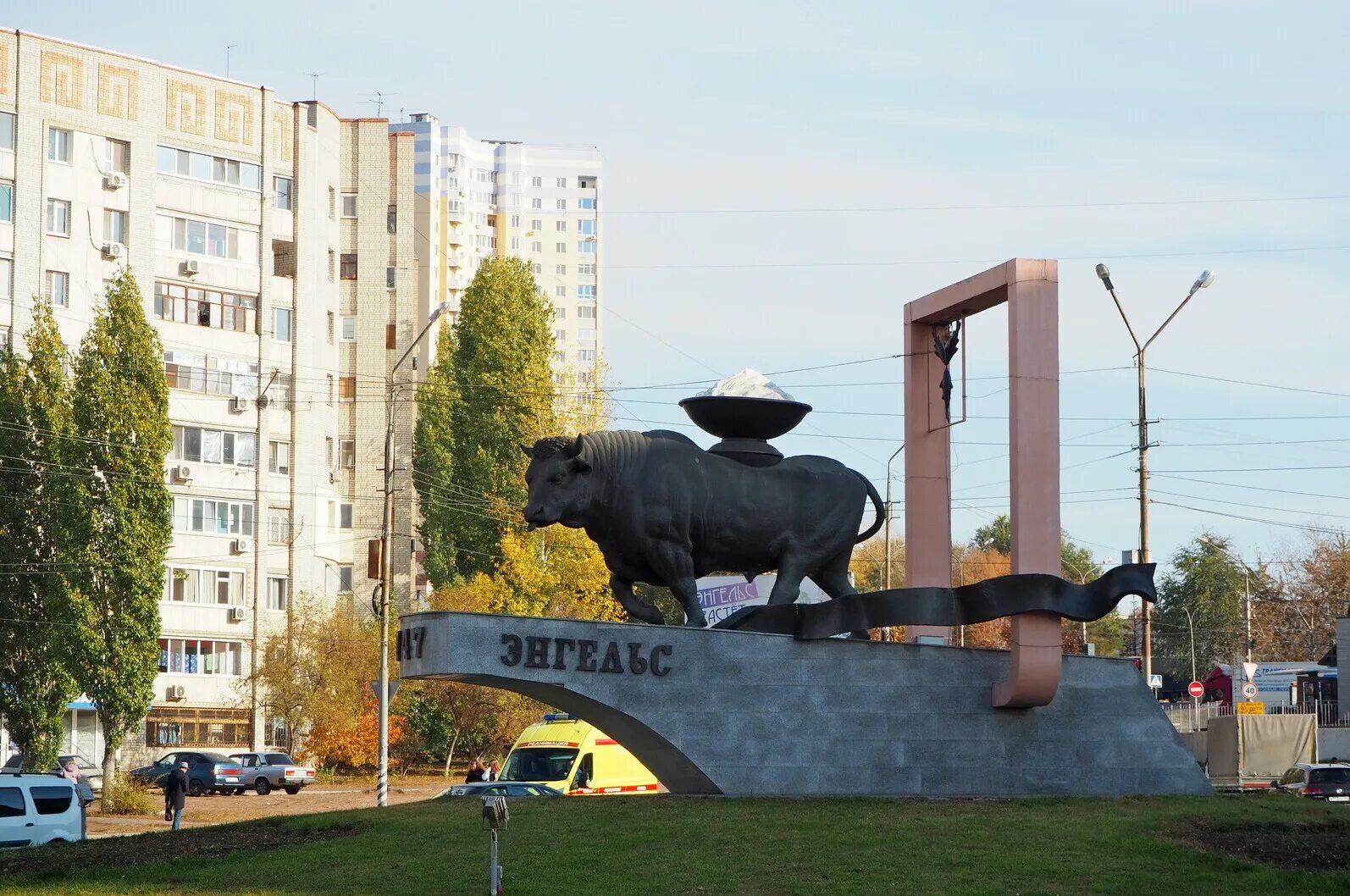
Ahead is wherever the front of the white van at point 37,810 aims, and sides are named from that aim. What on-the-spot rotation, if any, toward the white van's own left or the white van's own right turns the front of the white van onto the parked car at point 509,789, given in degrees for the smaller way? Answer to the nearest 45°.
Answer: approximately 180°

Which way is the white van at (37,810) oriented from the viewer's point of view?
to the viewer's left

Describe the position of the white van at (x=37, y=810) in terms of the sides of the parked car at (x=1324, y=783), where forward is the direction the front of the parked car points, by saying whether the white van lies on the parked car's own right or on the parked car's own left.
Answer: on the parked car's own left

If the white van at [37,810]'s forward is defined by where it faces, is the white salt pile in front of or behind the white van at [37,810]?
behind

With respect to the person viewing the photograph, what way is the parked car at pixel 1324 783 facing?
facing away from the viewer and to the left of the viewer

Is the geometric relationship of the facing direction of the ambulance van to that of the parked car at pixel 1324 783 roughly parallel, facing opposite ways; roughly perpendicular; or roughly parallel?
roughly perpendicular
